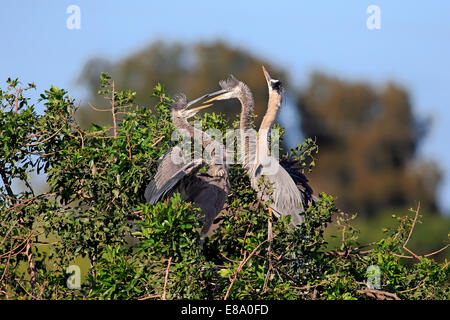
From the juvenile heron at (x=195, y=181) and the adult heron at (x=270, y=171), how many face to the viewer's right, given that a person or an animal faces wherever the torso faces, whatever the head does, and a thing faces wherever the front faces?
1

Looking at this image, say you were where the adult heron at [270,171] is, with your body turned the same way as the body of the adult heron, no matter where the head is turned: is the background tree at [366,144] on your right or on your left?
on your right

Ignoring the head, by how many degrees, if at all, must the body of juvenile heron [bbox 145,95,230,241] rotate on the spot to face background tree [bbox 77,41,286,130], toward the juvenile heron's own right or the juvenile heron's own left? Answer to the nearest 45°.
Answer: approximately 90° to the juvenile heron's own left

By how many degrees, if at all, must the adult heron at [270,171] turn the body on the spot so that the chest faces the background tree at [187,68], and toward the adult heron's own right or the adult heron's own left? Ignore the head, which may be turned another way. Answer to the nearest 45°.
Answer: approximately 90° to the adult heron's own right

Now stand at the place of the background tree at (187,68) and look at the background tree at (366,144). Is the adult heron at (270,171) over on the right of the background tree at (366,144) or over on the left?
right

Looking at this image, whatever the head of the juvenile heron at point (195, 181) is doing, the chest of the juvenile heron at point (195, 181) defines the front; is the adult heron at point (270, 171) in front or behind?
in front

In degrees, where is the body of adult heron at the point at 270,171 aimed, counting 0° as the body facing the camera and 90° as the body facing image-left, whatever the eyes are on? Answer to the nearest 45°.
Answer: approximately 90°

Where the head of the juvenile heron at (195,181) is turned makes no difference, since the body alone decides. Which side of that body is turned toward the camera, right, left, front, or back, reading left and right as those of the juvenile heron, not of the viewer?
right

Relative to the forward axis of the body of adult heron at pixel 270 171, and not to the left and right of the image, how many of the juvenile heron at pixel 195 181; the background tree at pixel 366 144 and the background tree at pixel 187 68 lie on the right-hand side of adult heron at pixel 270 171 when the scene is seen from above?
2

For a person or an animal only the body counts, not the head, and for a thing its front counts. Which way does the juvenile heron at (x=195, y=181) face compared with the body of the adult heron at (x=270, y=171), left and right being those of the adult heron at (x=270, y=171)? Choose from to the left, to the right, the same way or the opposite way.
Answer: the opposite way
